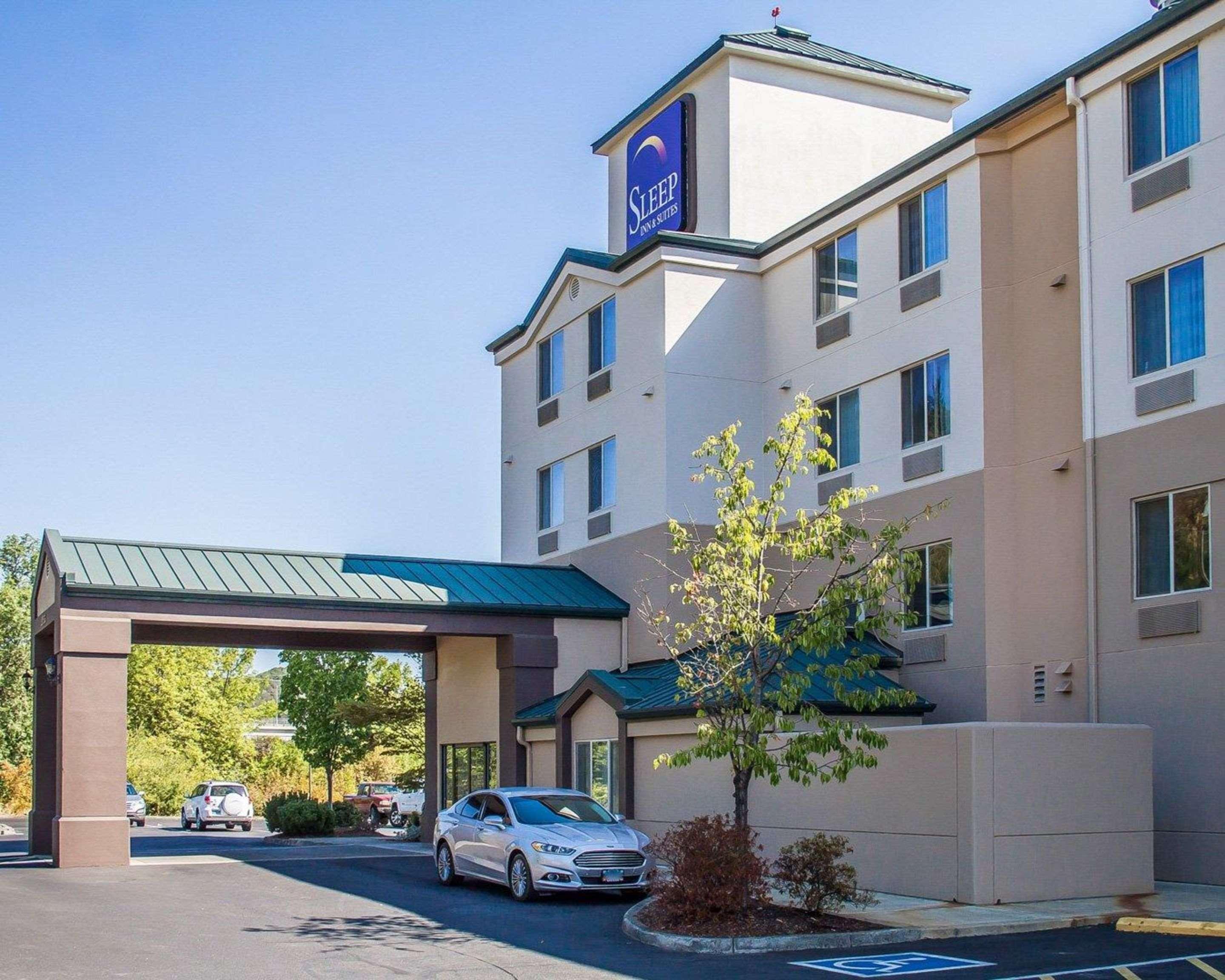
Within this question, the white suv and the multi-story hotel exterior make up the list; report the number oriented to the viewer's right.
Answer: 0

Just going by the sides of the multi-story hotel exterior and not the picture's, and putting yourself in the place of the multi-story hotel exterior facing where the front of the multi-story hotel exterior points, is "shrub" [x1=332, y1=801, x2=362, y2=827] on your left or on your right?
on your right

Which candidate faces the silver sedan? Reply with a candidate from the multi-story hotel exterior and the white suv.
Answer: the multi-story hotel exterior

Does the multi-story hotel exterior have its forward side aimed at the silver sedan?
yes

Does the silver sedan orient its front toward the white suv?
no

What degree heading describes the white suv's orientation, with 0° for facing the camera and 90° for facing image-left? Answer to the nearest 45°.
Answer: approximately 135°

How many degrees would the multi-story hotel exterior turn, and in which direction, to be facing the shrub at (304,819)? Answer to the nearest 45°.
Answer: approximately 90° to its right

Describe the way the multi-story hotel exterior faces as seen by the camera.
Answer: facing the viewer and to the left of the viewer

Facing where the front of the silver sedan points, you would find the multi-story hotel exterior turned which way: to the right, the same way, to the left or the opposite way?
to the right

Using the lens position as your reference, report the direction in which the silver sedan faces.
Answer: facing the viewer and to the right of the viewer

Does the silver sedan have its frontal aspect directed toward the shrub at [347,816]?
no

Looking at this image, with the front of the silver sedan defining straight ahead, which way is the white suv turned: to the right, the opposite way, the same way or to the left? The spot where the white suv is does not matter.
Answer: the opposite way

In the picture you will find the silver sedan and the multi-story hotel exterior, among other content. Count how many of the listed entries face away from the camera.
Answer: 0
